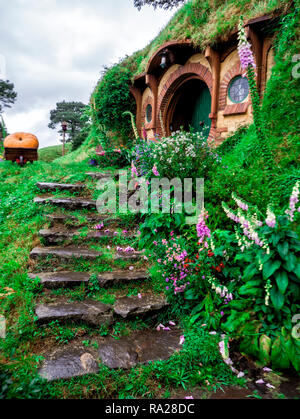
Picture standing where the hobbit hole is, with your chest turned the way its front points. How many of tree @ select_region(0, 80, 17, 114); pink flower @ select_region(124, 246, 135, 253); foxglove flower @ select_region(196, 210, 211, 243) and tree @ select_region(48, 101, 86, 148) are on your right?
2

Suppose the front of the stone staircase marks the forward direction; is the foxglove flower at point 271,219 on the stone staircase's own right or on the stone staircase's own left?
on the stone staircase's own left

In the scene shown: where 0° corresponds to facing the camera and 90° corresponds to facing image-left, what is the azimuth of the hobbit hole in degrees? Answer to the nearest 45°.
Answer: approximately 45°

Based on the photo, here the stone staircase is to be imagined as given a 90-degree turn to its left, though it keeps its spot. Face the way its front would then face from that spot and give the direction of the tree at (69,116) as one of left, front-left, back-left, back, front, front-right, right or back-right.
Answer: left

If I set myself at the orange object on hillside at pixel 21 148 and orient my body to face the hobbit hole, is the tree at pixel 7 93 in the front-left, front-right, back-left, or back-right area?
back-left

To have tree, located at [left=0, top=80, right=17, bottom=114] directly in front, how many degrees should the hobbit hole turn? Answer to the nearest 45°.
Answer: approximately 90° to its right

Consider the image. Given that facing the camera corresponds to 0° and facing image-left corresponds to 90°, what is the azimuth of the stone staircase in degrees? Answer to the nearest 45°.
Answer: approximately 0°
